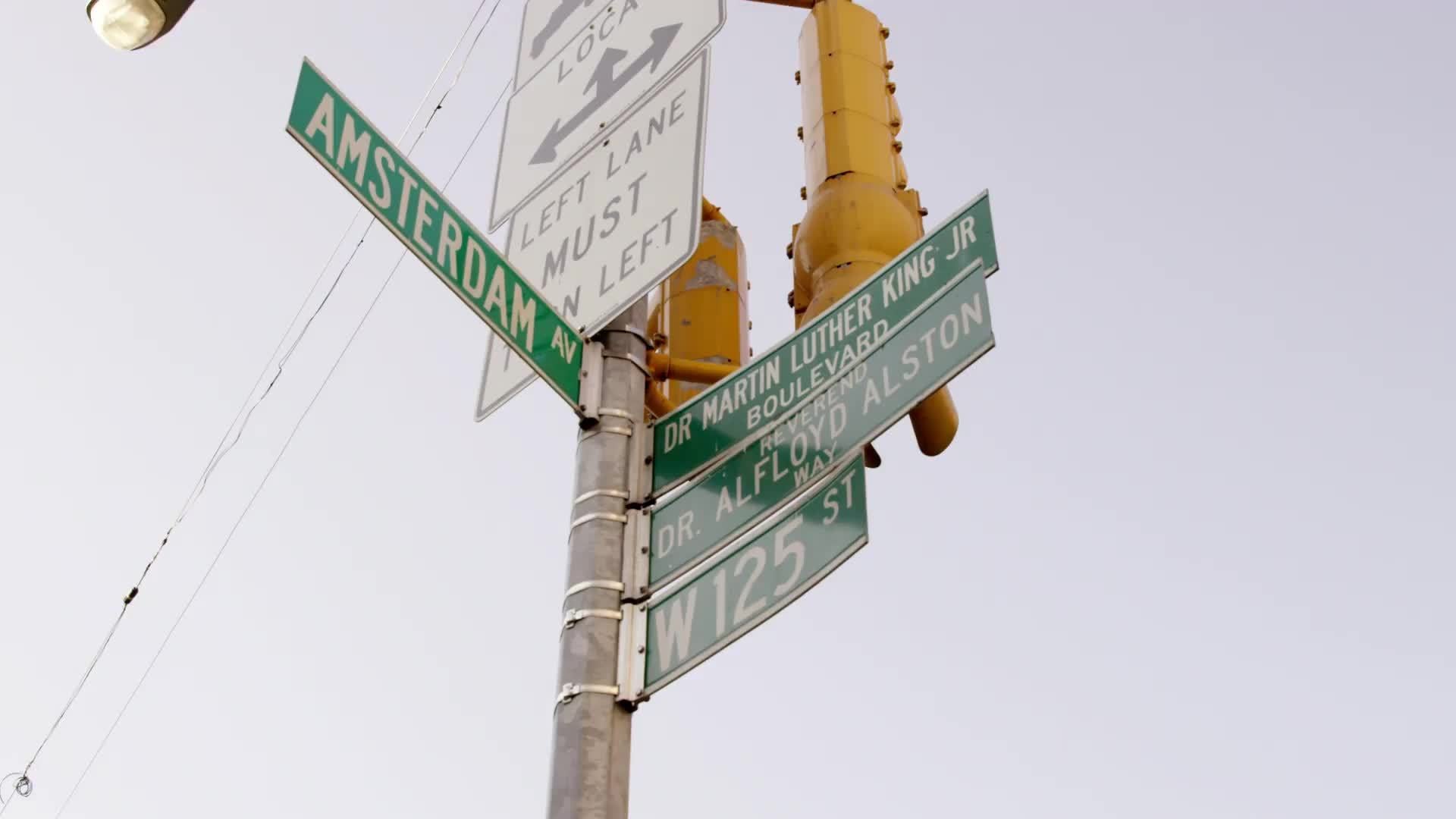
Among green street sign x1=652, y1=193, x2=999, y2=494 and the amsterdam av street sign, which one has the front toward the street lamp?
the green street sign

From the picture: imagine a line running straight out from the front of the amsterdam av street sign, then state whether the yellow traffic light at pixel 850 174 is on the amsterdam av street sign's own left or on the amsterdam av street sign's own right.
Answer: on the amsterdam av street sign's own left

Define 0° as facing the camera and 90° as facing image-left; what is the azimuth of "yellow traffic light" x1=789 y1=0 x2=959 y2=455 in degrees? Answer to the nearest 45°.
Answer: approximately 225°

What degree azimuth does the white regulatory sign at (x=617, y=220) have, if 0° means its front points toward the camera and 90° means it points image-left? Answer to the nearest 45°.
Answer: approximately 45°

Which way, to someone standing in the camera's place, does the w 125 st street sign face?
facing the viewer and to the left of the viewer

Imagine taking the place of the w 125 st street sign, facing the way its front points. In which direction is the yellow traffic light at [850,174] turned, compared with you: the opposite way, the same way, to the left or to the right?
the opposite way

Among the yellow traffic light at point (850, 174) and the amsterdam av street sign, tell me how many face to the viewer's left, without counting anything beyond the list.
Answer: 0

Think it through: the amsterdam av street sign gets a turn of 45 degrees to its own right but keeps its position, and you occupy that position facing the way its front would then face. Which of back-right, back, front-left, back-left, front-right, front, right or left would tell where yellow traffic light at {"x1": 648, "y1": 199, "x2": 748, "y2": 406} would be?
back-left

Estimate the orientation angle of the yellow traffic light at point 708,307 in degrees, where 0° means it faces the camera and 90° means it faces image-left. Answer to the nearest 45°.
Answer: approximately 135°

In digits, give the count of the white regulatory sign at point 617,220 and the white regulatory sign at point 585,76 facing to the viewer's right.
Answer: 0
